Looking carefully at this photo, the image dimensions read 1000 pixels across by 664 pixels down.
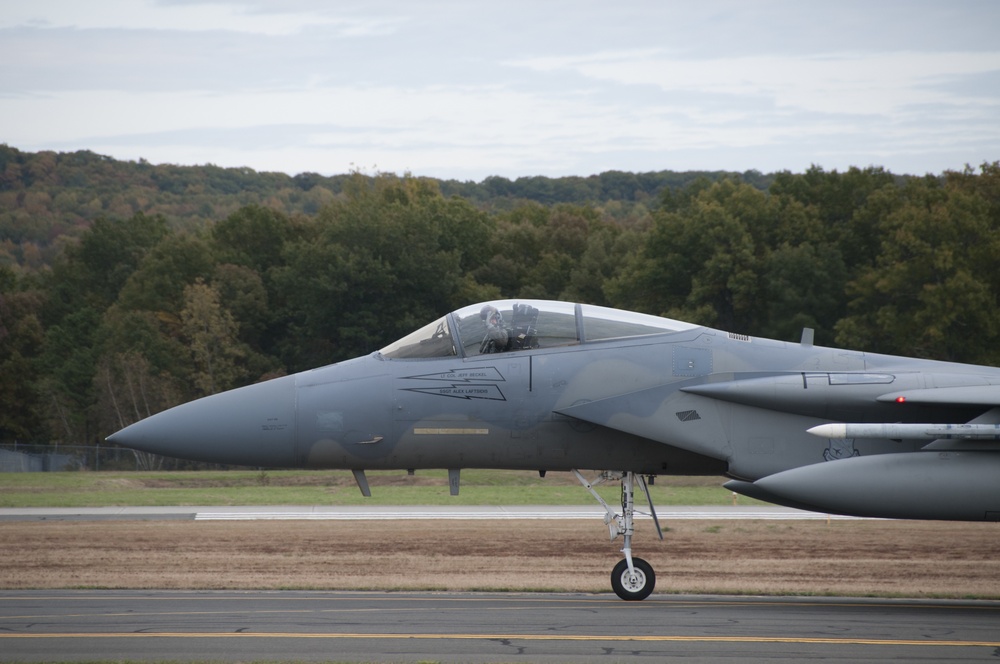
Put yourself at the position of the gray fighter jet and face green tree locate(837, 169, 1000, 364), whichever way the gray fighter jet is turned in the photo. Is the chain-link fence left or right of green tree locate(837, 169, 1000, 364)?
left

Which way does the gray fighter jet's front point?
to the viewer's left

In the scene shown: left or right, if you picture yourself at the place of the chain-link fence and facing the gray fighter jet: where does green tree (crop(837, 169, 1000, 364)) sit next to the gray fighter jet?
left

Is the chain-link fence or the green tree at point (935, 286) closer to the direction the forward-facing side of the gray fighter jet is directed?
the chain-link fence
